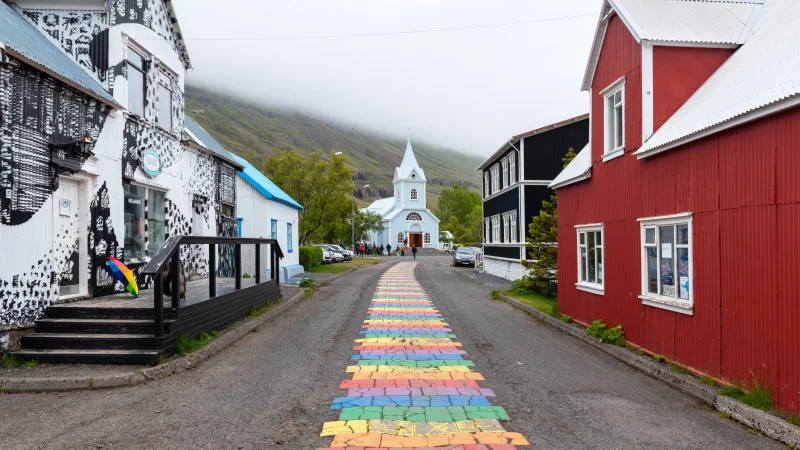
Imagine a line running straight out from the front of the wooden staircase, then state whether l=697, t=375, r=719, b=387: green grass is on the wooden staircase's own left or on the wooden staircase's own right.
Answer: on the wooden staircase's own left

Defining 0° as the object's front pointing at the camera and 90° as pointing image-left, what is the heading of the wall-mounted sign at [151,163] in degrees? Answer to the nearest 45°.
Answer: approximately 315°

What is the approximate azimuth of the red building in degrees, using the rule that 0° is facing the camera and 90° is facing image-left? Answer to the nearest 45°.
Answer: approximately 45°

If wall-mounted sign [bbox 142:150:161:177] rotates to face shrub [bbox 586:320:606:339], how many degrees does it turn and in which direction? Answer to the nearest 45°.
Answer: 0° — it already faces it

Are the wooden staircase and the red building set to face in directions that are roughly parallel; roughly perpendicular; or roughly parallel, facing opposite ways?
roughly perpendicular

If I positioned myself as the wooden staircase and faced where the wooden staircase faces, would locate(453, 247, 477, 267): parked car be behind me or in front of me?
behind

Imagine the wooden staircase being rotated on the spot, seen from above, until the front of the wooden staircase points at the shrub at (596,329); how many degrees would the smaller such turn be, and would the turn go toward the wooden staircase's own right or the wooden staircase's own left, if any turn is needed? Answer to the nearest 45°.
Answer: approximately 90° to the wooden staircase's own left

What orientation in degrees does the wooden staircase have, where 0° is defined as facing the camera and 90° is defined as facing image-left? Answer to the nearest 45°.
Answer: approximately 0°

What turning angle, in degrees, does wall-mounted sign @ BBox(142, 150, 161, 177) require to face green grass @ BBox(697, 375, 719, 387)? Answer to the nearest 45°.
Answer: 0° — it already faces it

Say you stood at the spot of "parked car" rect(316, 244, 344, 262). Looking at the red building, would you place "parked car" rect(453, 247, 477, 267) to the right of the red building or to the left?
left
